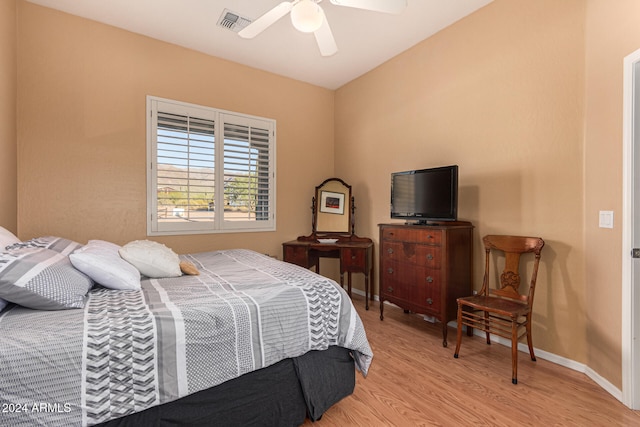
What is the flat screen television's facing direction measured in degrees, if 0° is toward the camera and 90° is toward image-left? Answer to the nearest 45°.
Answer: approximately 45°

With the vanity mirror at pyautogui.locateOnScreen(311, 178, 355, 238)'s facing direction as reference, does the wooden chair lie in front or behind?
in front

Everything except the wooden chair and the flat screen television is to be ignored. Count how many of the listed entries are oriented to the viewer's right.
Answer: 0

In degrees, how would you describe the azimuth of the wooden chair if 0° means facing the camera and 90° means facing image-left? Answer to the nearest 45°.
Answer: approximately 45°

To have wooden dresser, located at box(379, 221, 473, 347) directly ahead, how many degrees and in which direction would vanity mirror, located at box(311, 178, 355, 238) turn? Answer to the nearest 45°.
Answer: approximately 45° to its left

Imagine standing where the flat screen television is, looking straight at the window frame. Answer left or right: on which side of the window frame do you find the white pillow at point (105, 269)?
left

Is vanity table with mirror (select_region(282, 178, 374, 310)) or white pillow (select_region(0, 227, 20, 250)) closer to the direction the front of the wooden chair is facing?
the white pillow

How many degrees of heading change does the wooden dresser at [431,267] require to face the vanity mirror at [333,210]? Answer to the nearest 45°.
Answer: approximately 90° to its right

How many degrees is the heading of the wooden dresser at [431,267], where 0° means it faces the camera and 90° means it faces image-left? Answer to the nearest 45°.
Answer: approximately 45°

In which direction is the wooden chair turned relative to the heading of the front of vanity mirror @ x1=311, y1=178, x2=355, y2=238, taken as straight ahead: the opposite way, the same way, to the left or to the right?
to the right

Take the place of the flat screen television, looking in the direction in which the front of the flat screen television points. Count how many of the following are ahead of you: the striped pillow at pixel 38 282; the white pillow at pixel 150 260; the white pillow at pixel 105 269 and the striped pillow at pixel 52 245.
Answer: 4

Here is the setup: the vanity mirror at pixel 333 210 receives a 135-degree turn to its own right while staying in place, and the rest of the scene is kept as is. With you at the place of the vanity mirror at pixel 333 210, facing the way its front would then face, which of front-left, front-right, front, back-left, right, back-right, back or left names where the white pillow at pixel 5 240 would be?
left

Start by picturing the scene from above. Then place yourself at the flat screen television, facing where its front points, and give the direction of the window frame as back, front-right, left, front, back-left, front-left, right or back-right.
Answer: front-right

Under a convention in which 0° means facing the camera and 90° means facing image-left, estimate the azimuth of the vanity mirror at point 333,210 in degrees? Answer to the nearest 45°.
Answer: approximately 0°
